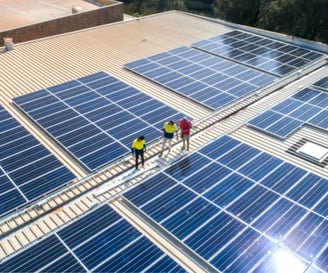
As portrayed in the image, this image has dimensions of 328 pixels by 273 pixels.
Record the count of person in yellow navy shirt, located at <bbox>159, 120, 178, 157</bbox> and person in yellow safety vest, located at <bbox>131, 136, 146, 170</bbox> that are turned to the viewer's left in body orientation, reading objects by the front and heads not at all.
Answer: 0

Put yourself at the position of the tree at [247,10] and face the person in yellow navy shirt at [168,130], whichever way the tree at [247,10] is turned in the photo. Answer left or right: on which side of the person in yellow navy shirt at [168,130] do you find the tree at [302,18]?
left

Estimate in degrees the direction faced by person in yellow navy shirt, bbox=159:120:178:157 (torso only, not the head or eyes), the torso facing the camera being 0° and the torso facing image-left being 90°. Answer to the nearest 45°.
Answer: approximately 225°

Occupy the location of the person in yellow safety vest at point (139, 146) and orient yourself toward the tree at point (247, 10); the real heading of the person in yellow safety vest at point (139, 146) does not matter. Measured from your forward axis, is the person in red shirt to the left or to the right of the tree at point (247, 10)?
right

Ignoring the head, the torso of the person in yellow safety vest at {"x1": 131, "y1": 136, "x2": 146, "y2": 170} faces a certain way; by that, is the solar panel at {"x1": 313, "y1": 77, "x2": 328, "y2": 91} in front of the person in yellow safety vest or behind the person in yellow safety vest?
in front

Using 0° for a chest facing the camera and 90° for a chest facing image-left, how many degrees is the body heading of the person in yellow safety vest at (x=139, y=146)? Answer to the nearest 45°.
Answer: approximately 225°

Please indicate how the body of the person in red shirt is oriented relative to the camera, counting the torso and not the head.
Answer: toward the camera

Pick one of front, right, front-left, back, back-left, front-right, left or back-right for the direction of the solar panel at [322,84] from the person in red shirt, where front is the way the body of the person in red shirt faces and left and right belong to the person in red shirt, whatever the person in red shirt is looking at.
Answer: front-right

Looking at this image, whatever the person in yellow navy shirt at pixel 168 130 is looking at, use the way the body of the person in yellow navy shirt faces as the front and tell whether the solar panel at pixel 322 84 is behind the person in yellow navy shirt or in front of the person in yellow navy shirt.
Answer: in front

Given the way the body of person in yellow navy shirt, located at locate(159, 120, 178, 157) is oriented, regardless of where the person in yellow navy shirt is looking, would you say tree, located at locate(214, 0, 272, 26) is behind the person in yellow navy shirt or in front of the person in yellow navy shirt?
in front

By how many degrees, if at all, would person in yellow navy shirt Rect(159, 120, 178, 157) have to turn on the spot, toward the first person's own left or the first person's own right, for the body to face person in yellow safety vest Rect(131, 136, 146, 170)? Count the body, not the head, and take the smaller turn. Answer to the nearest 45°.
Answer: approximately 180°

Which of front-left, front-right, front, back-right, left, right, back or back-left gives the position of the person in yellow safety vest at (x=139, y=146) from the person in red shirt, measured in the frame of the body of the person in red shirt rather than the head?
front-right
